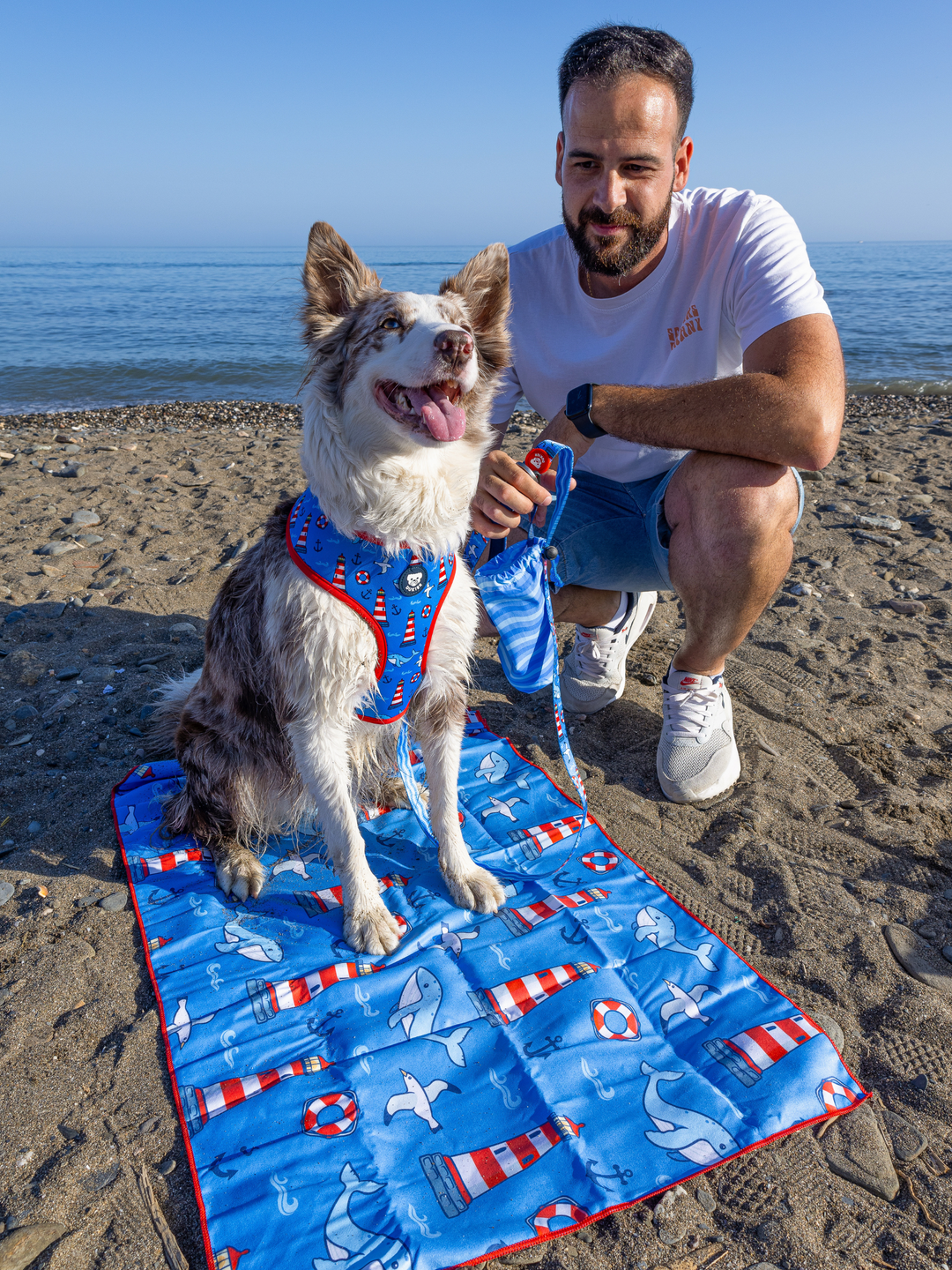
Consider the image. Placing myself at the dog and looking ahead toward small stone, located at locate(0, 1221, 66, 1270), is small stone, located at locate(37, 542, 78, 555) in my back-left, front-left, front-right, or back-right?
back-right

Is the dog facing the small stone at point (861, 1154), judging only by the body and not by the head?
yes

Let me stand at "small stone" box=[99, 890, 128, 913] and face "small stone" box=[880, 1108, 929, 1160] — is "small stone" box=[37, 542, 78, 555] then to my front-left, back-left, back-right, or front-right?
back-left

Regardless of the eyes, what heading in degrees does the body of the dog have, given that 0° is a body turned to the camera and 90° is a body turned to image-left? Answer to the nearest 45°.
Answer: approximately 315°

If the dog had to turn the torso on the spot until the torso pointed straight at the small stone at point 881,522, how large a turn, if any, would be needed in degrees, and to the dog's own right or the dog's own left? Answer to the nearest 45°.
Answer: approximately 90° to the dog's own left

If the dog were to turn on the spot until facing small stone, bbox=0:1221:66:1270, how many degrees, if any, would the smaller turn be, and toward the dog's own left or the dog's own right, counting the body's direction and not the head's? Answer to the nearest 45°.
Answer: approximately 90° to the dog's own right

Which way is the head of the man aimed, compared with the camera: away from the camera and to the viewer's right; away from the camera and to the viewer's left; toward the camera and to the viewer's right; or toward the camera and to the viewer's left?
toward the camera and to the viewer's left

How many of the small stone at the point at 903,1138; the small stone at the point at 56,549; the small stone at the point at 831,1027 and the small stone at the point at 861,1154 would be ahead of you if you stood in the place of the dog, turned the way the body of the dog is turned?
3

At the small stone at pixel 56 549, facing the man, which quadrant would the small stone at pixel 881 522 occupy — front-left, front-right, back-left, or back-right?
front-left

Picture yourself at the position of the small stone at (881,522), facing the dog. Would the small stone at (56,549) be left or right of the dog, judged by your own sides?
right

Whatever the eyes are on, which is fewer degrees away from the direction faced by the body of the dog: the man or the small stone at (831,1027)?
the small stone
